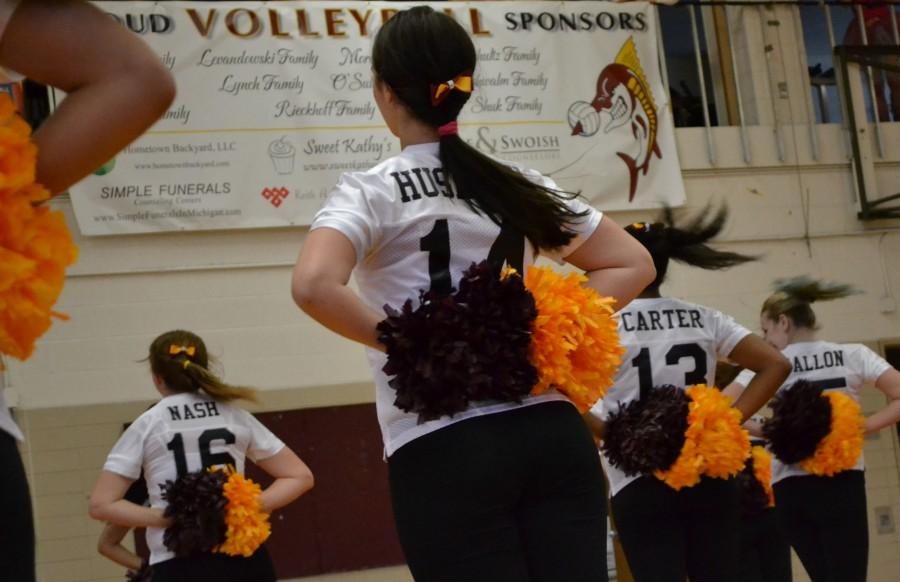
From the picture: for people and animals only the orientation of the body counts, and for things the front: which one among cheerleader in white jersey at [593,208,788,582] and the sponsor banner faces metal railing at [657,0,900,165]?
the cheerleader in white jersey

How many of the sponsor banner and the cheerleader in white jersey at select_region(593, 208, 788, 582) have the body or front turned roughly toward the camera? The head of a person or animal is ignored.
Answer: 1

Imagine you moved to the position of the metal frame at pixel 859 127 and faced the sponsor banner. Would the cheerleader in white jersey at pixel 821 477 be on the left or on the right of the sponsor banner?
left

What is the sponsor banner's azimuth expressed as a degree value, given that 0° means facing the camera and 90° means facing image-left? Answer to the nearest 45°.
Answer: approximately 0°

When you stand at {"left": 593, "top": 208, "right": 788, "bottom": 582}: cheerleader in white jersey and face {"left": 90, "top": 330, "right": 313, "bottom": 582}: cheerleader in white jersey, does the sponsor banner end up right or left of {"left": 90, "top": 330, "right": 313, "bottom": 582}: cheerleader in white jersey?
right

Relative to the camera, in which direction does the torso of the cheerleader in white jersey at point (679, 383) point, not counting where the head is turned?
away from the camera

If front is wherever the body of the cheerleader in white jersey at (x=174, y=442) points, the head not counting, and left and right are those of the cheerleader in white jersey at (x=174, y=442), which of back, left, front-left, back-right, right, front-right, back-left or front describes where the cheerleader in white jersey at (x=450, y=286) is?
back

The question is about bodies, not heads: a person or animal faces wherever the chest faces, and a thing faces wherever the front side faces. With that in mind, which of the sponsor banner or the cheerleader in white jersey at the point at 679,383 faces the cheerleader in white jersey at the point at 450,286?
the sponsor banner

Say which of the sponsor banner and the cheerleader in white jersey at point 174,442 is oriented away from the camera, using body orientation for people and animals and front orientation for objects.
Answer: the cheerleader in white jersey

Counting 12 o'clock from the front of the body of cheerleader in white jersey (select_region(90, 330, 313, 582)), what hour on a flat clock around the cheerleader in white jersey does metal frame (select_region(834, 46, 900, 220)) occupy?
The metal frame is roughly at 2 o'clock from the cheerleader in white jersey.

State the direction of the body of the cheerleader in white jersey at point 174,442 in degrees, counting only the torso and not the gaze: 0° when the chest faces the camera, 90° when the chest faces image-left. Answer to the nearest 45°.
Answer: approximately 180°

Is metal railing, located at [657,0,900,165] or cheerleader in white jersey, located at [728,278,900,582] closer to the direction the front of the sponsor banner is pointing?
the cheerleader in white jersey

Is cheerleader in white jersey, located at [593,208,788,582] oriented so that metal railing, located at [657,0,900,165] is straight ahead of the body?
yes

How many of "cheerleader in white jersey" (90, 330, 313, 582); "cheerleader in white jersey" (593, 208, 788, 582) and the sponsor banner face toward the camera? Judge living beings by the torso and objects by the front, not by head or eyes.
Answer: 1

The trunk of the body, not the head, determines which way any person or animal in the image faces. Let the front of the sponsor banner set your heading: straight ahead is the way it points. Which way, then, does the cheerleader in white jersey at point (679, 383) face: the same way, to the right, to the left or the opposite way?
the opposite way
